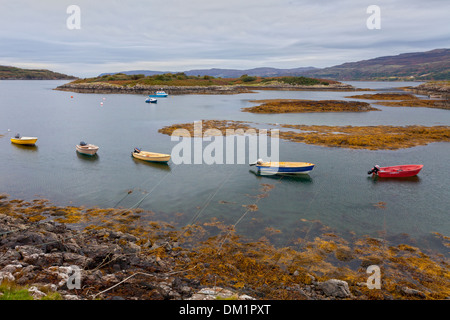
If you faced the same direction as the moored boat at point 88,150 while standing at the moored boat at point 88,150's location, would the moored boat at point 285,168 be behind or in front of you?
in front

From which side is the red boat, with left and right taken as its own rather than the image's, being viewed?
right

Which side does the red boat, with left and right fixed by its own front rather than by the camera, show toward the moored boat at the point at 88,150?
back

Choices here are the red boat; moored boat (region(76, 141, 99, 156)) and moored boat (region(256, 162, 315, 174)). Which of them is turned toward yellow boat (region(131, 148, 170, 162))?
moored boat (region(76, 141, 99, 156))

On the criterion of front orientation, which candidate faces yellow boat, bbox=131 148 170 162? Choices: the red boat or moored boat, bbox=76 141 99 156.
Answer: the moored boat

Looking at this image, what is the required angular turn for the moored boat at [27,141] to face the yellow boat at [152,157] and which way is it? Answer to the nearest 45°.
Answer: approximately 45° to its right

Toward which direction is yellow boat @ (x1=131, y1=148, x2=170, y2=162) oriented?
to the viewer's right

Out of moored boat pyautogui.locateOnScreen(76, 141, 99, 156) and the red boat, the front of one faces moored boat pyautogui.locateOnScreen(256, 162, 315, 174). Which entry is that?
moored boat pyautogui.locateOnScreen(76, 141, 99, 156)

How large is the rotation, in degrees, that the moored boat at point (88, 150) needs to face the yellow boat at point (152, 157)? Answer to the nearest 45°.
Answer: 0° — it already faces it
